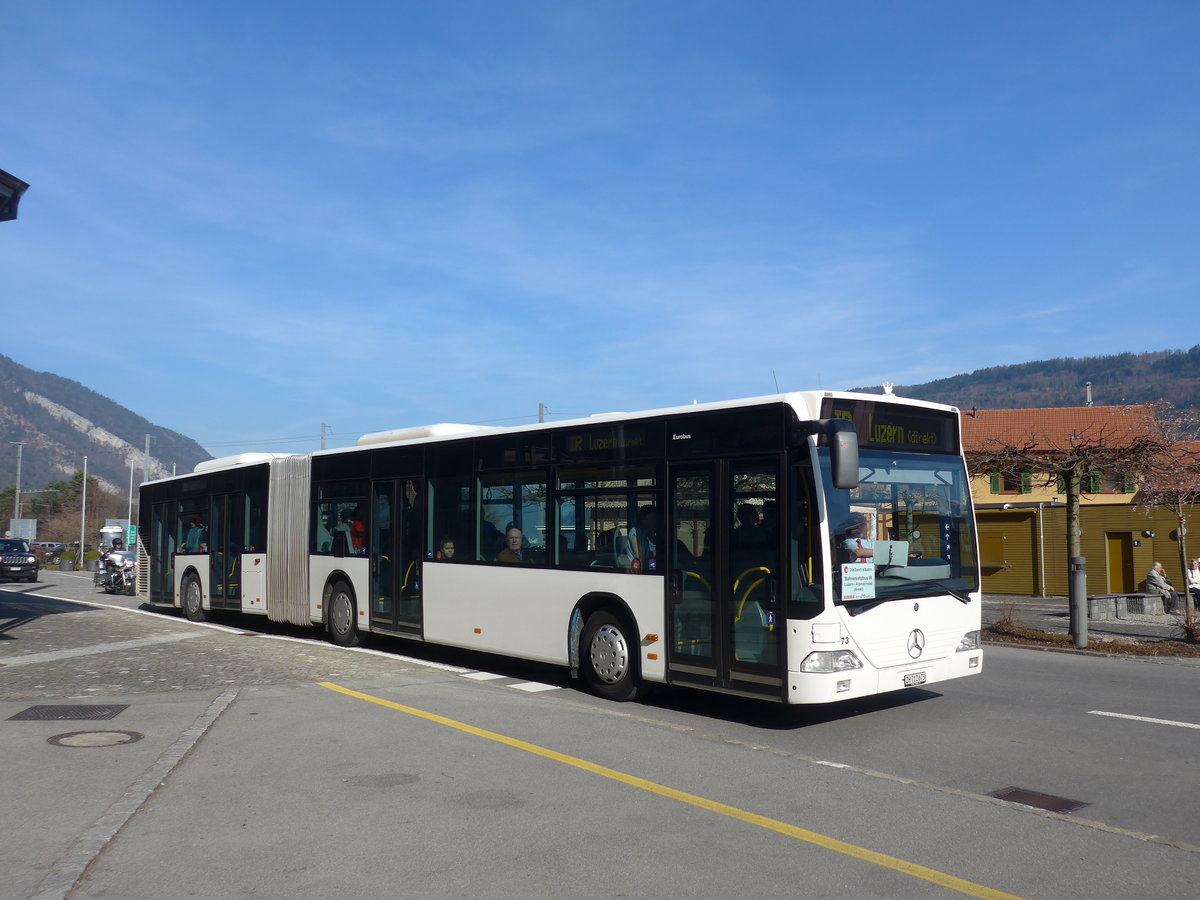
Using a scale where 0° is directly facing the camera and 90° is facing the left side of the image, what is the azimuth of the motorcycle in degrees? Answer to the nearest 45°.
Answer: approximately 315°

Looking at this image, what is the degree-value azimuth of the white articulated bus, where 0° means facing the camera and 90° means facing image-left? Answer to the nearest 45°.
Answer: approximately 315°
